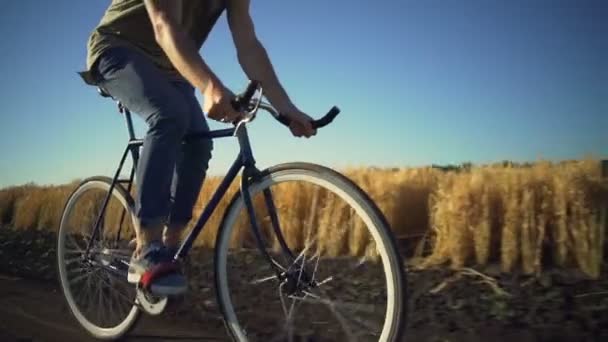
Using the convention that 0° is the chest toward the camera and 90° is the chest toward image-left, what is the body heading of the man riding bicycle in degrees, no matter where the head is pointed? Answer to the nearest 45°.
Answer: approximately 315°

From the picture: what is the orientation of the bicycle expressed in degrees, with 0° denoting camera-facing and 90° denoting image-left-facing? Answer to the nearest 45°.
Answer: approximately 315°
